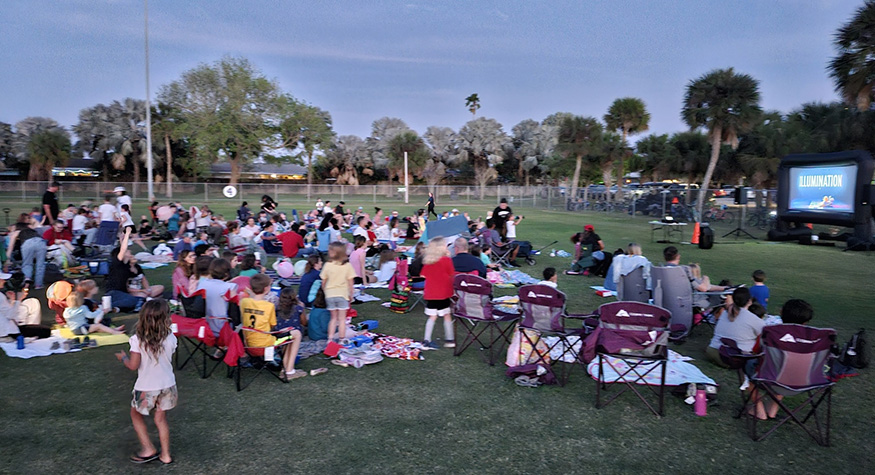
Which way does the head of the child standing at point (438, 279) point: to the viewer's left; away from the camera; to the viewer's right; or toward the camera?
away from the camera

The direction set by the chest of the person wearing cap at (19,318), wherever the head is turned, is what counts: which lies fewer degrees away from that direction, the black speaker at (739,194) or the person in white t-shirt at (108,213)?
the black speaker

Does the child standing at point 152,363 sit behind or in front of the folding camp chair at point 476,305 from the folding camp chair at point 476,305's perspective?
behind

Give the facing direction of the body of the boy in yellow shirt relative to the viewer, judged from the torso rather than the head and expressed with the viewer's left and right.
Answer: facing away from the viewer and to the right of the viewer

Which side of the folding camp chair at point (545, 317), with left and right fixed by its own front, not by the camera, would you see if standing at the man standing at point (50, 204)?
left

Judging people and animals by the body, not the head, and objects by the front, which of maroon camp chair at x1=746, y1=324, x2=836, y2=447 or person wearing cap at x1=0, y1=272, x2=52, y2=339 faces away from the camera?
the maroon camp chair

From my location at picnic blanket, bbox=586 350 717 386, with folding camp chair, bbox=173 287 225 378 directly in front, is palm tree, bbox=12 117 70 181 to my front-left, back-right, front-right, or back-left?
front-right

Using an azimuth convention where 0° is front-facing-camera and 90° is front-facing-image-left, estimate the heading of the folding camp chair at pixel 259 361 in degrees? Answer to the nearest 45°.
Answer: approximately 225°

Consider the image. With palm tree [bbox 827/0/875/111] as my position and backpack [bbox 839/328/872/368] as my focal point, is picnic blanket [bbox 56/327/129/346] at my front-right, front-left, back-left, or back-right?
front-right

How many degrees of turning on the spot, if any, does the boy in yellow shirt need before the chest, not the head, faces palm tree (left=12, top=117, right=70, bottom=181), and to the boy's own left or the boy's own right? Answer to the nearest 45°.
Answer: approximately 45° to the boy's own left

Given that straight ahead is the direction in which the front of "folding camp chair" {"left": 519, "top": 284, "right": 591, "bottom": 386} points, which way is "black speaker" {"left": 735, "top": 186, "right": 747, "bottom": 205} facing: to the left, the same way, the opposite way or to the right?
the opposite way

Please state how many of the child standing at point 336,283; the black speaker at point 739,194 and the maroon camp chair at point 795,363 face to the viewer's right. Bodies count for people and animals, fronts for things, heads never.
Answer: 0

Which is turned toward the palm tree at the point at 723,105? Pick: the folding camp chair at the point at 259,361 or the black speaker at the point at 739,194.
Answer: the folding camp chair

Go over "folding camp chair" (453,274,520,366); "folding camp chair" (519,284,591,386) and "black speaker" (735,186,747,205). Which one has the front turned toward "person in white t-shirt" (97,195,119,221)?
the black speaker

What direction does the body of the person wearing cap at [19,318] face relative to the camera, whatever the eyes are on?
to the viewer's right

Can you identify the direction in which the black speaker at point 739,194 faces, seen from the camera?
facing the viewer and to the left of the viewer

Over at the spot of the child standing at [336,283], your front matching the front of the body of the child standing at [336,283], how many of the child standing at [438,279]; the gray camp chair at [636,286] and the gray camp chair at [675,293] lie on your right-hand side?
3

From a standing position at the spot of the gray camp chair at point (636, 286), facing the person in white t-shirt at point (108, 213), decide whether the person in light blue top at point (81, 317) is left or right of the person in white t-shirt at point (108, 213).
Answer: left
